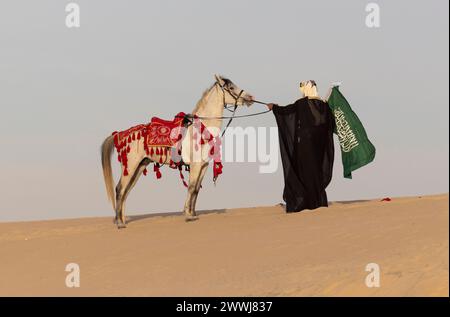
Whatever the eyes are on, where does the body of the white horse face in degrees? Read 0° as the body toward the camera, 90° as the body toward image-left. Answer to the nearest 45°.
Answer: approximately 270°

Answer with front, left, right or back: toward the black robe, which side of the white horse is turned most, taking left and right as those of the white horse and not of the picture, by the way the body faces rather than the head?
front
